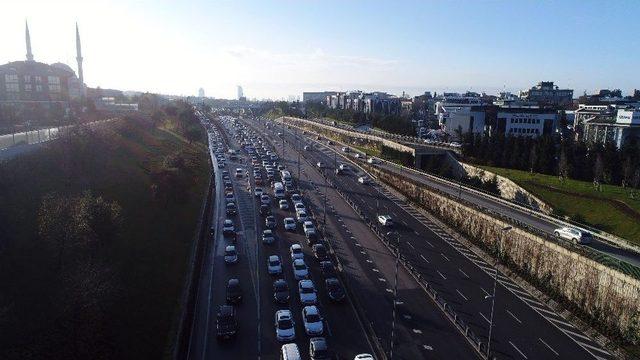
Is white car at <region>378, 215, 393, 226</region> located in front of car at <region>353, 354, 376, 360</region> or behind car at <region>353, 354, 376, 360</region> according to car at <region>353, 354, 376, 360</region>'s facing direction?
behind

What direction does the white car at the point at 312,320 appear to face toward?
toward the camera

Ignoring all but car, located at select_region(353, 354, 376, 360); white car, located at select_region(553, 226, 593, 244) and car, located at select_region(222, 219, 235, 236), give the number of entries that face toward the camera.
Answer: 2

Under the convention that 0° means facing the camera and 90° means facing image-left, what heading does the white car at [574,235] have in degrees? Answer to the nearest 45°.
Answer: approximately 135°

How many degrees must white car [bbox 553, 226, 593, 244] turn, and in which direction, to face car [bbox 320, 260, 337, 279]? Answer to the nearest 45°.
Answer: approximately 90° to its left

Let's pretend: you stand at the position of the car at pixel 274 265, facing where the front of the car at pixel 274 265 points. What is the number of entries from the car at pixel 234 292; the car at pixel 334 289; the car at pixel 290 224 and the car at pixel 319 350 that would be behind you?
1

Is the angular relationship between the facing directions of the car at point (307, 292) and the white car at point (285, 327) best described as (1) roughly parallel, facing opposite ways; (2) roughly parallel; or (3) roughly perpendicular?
roughly parallel

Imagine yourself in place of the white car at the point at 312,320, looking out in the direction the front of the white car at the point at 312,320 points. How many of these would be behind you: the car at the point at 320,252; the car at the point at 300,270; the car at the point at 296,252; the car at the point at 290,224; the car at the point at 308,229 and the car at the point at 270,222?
6

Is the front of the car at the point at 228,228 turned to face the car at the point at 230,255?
yes

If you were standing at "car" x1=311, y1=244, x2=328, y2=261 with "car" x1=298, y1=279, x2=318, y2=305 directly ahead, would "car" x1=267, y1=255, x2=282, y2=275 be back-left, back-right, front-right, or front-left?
front-right

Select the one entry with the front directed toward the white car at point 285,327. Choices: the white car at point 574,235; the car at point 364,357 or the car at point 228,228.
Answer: the car at point 228,228

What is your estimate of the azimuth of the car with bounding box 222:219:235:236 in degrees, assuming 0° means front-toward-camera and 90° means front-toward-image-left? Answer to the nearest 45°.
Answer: approximately 0°

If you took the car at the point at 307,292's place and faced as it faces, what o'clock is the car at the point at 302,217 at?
the car at the point at 302,217 is roughly at 6 o'clock from the car at the point at 307,292.

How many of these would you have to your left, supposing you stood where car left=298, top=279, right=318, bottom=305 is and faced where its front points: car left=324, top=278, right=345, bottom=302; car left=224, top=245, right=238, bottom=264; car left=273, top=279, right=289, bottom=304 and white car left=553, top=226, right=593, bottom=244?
2

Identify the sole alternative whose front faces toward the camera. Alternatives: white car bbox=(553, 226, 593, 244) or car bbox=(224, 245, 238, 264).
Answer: the car
